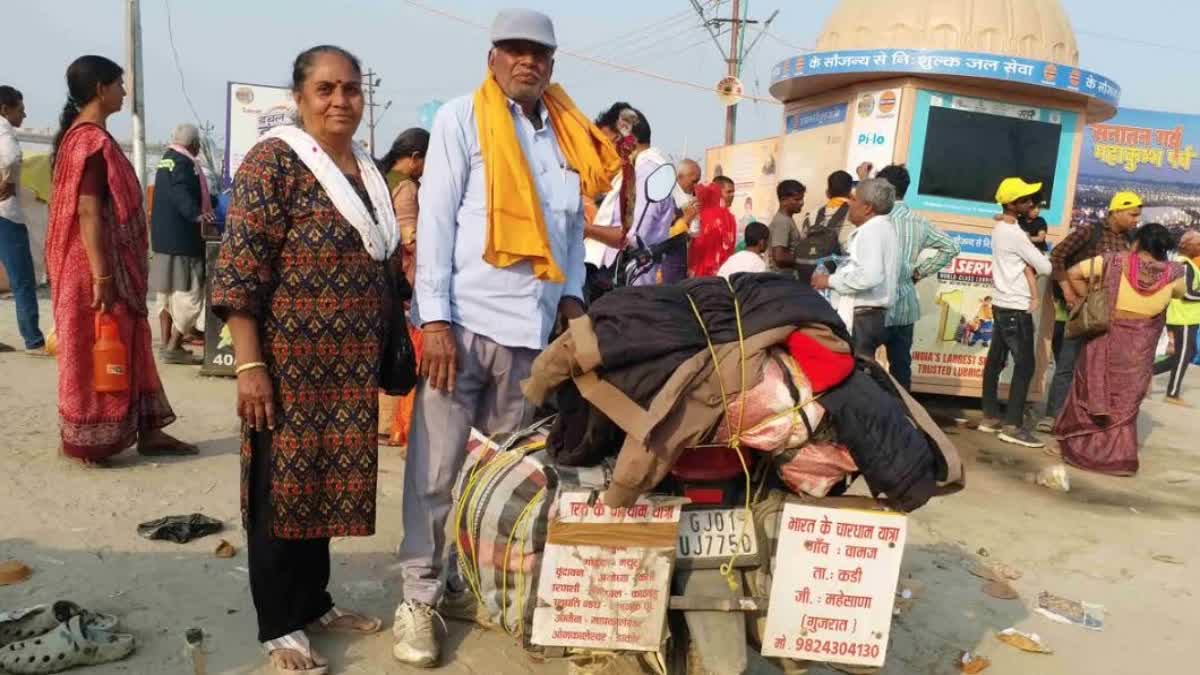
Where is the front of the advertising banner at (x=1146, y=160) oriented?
toward the camera

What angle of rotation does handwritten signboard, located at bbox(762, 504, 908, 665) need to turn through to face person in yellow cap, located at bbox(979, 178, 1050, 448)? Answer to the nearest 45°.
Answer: approximately 180°

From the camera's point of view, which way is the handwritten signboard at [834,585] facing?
toward the camera

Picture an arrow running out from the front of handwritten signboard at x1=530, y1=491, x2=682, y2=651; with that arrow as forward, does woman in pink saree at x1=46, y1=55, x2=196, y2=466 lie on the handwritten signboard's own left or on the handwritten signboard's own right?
on the handwritten signboard's own right

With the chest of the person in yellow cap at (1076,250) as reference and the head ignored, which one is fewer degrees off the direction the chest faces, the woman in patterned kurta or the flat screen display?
the woman in patterned kurta

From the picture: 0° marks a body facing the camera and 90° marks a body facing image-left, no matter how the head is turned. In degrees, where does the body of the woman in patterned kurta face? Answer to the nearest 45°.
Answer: approximately 315°

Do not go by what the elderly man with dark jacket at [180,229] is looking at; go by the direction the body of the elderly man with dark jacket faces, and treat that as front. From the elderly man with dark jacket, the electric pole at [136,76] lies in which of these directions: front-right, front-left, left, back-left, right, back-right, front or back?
front-left

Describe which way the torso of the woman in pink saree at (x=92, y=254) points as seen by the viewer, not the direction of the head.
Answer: to the viewer's right
